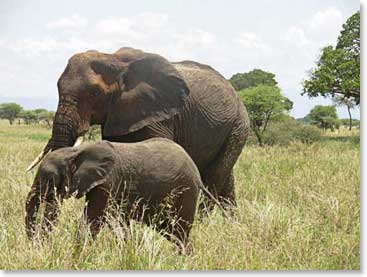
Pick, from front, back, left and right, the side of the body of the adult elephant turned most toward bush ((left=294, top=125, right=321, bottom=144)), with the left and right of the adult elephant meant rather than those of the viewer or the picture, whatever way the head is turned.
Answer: back

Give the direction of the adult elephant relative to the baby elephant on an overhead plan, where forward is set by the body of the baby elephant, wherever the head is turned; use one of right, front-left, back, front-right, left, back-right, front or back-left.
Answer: right

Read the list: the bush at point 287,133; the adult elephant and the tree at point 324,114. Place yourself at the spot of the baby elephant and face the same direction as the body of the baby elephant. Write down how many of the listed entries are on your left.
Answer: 0

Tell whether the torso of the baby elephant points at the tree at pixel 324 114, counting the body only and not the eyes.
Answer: no

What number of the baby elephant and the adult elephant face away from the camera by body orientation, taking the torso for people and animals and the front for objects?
0

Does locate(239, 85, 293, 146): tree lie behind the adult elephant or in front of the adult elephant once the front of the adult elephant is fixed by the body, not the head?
behind

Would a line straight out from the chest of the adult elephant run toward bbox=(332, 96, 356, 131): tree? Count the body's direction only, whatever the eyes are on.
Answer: no

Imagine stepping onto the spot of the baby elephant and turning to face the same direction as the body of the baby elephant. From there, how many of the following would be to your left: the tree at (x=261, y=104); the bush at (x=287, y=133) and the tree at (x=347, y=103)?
0

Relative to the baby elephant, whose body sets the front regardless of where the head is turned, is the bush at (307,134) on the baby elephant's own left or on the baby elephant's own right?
on the baby elephant's own right

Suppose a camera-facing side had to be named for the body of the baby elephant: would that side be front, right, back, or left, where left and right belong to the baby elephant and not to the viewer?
left

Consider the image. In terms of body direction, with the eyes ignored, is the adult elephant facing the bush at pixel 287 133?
no

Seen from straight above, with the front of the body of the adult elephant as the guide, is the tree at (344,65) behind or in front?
behind

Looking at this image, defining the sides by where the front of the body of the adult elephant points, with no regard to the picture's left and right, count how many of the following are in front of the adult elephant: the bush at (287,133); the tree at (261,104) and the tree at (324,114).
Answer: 0

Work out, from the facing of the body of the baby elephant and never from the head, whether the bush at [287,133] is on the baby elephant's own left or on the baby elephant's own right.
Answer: on the baby elephant's own right

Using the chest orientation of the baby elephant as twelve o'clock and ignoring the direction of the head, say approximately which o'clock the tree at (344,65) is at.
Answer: The tree is roughly at 5 o'clock from the baby elephant.
